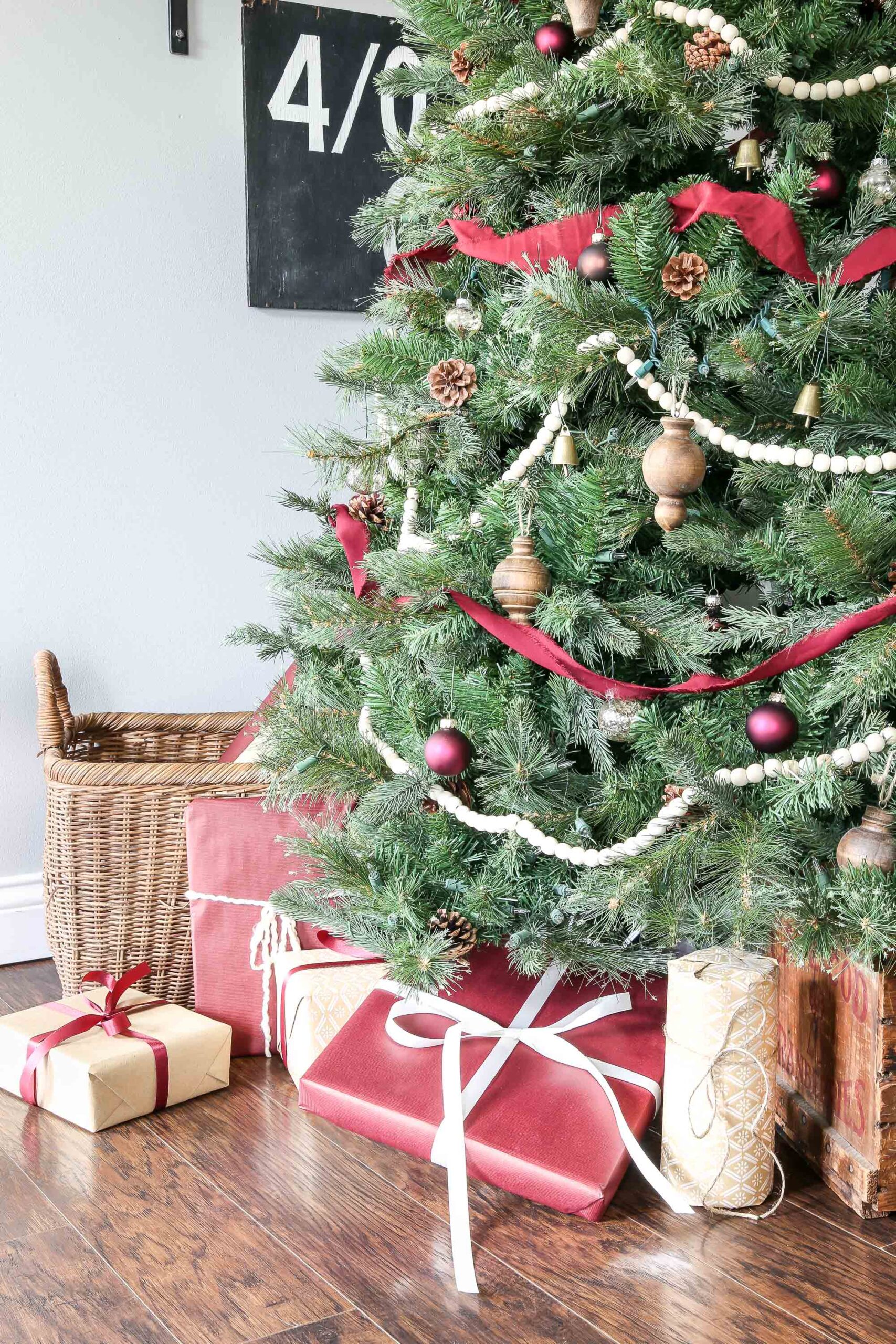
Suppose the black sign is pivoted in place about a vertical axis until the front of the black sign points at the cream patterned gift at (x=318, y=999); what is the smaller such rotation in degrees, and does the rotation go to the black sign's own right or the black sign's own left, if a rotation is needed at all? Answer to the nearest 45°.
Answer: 0° — it already faces it

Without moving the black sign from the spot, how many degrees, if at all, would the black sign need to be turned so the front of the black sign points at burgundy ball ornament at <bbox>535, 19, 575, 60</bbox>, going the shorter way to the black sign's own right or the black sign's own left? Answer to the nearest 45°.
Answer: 0° — it already faces it

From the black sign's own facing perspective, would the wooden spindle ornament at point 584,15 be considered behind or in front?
in front

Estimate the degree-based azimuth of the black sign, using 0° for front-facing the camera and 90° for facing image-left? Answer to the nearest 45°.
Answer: approximately 0°

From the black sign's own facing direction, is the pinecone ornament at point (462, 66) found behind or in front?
in front

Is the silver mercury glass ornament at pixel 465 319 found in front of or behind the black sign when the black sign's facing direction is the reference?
in front

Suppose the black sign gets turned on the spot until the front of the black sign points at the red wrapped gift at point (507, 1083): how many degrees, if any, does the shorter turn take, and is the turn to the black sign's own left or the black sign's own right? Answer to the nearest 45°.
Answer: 0° — it already faces it
